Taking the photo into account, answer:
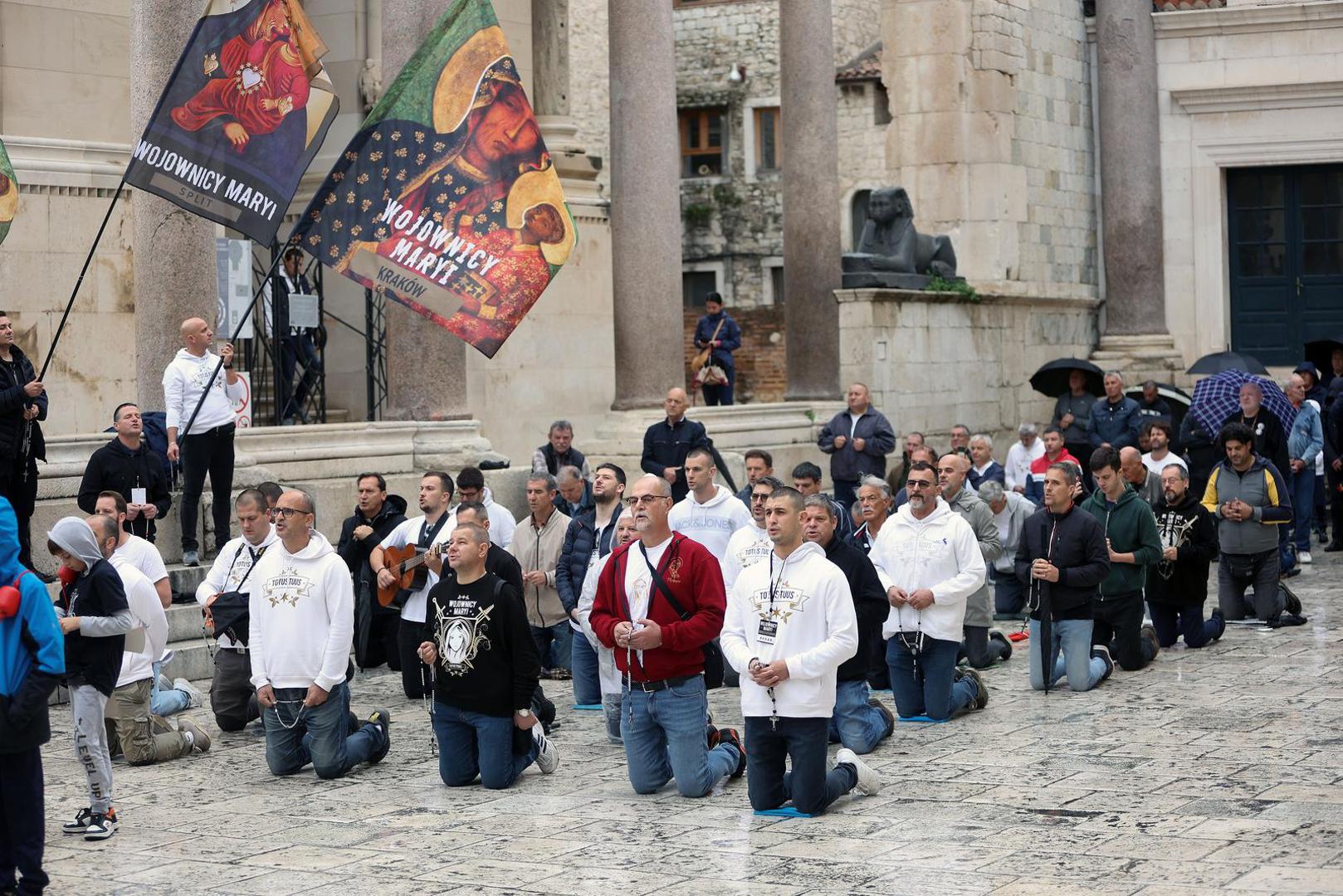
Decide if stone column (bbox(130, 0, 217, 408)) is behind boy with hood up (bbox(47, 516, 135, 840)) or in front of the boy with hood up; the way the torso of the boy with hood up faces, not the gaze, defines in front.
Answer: behind

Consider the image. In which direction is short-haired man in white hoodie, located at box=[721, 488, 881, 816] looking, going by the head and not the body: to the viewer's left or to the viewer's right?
to the viewer's left

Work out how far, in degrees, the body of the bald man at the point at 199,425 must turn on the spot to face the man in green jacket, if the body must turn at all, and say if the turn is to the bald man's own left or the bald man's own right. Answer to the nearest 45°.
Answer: approximately 45° to the bald man's own left

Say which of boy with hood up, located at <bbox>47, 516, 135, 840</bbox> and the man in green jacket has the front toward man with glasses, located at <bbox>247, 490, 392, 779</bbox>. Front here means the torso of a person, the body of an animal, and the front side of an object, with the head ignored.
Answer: the man in green jacket

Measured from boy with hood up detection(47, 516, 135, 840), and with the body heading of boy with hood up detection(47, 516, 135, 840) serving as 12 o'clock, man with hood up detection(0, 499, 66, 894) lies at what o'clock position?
man with hood up detection(0, 499, 66, 894) is roughly at 11 o'clock from boy with hood up detection(47, 516, 135, 840).

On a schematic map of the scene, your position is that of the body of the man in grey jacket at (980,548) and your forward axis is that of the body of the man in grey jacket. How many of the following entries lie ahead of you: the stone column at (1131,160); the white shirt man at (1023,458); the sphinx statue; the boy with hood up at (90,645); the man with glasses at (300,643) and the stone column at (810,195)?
2

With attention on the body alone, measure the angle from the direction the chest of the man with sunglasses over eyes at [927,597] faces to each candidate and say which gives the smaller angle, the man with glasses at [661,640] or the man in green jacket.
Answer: the man with glasses

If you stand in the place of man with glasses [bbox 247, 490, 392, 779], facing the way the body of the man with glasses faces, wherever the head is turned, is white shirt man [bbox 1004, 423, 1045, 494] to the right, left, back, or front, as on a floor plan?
back

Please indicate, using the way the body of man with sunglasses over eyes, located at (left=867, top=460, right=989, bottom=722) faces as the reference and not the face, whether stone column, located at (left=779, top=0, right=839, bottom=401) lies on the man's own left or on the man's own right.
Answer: on the man's own right

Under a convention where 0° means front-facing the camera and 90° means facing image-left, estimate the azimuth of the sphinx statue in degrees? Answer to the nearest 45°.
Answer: approximately 45°
